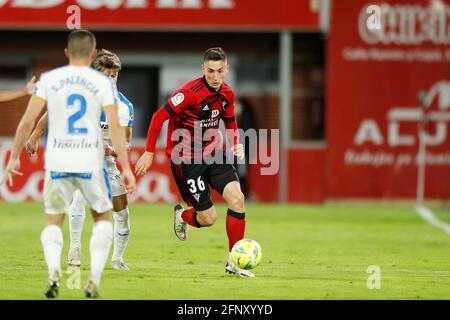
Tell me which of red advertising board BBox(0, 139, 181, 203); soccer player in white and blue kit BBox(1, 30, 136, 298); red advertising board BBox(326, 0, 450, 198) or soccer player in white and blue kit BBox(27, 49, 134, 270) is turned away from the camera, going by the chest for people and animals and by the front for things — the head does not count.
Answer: soccer player in white and blue kit BBox(1, 30, 136, 298)

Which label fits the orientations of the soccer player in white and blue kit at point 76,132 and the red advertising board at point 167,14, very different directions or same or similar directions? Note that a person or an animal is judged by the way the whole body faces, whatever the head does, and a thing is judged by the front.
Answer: very different directions

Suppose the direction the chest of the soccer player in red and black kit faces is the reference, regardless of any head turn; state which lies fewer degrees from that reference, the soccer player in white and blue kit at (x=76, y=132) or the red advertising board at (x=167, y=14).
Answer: the soccer player in white and blue kit

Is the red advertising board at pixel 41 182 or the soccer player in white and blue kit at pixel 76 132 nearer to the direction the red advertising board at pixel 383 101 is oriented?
the soccer player in white and blue kit

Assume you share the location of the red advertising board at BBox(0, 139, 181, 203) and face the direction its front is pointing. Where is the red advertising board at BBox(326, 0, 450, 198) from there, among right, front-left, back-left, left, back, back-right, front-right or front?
left

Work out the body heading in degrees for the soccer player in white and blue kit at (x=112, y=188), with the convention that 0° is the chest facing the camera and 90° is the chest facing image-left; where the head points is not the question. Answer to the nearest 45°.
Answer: approximately 315°

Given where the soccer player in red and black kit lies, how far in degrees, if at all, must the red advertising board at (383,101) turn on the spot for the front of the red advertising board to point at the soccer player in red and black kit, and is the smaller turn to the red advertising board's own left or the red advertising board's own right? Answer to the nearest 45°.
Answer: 0° — it already faces them

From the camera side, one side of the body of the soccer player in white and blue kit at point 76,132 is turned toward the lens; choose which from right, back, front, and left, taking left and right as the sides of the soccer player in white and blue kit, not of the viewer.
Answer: back

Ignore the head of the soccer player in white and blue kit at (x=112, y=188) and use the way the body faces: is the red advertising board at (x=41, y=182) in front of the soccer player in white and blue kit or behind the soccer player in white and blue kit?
behind

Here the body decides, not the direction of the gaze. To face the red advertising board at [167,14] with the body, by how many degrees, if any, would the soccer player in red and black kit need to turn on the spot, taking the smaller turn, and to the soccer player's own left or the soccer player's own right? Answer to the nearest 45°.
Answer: approximately 135° to the soccer player's own left

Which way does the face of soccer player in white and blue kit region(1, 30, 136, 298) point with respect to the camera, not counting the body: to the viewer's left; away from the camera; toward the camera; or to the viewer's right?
away from the camera
